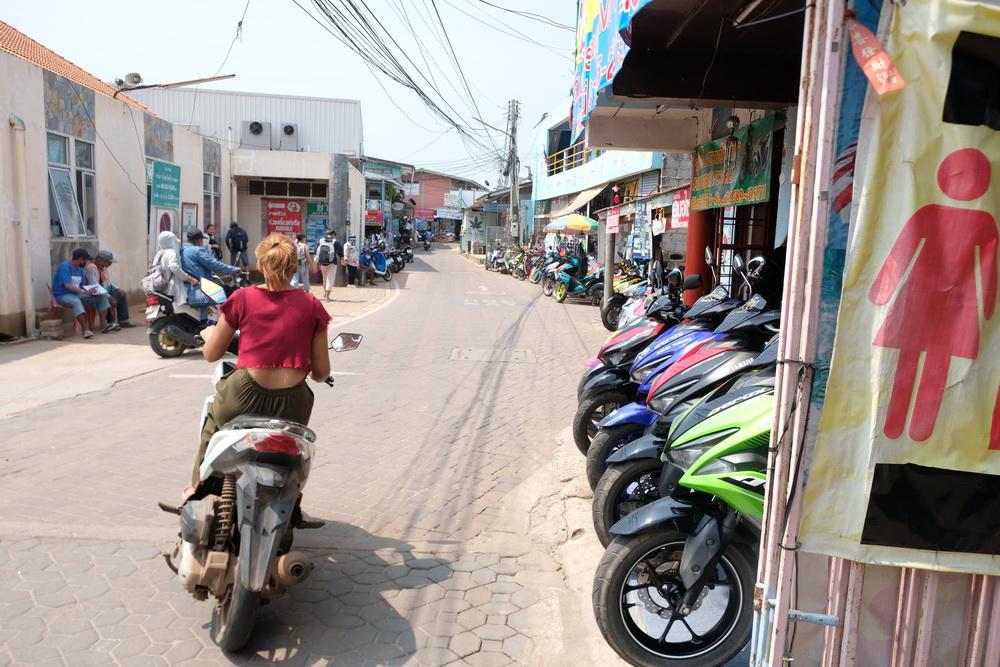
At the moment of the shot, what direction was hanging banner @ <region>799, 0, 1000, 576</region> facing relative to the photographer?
facing the viewer

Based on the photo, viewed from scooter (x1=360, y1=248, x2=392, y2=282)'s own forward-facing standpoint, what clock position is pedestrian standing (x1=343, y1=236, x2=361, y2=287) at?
The pedestrian standing is roughly at 2 o'clock from the scooter.

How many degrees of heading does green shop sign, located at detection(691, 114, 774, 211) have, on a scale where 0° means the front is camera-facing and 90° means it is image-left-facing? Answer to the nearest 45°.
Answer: approximately 45°

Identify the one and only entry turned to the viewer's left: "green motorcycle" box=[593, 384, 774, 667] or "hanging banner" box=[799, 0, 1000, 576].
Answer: the green motorcycle

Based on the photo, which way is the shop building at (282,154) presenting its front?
toward the camera

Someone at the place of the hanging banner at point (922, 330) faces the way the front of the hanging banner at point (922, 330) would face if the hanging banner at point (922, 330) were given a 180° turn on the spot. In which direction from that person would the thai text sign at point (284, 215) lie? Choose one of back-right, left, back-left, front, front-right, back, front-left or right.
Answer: front-left

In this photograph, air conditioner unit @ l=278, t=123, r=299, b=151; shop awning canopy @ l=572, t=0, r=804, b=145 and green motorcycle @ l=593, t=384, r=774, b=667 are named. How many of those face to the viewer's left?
2

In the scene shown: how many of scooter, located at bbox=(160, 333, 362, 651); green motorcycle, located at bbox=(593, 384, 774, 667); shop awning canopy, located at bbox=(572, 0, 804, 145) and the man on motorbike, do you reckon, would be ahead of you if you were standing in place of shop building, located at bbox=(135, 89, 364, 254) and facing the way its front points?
4

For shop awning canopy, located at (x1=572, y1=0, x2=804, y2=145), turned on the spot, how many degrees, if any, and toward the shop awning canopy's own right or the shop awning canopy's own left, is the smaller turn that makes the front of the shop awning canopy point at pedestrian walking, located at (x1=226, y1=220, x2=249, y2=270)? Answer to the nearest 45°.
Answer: approximately 45° to the shop awning canopy's own right

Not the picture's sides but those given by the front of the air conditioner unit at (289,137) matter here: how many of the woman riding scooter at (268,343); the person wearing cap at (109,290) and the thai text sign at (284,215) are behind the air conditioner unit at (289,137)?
0

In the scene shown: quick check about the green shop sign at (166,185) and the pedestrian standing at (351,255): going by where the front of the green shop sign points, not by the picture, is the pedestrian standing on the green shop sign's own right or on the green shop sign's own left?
on the green shop sign's own left

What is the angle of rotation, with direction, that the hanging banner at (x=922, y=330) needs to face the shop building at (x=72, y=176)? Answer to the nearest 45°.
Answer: approximately 135° to its right

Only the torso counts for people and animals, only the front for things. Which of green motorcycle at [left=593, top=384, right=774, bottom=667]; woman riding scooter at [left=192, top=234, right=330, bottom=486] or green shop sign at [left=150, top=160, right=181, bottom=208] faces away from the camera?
the woman riding scooter

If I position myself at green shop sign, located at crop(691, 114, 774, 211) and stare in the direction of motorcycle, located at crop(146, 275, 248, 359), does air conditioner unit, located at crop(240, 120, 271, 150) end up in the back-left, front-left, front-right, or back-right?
front-right

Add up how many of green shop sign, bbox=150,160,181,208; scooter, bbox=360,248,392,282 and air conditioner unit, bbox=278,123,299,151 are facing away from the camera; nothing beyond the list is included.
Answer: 0

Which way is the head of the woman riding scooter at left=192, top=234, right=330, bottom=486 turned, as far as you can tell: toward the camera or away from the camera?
away from the camera
